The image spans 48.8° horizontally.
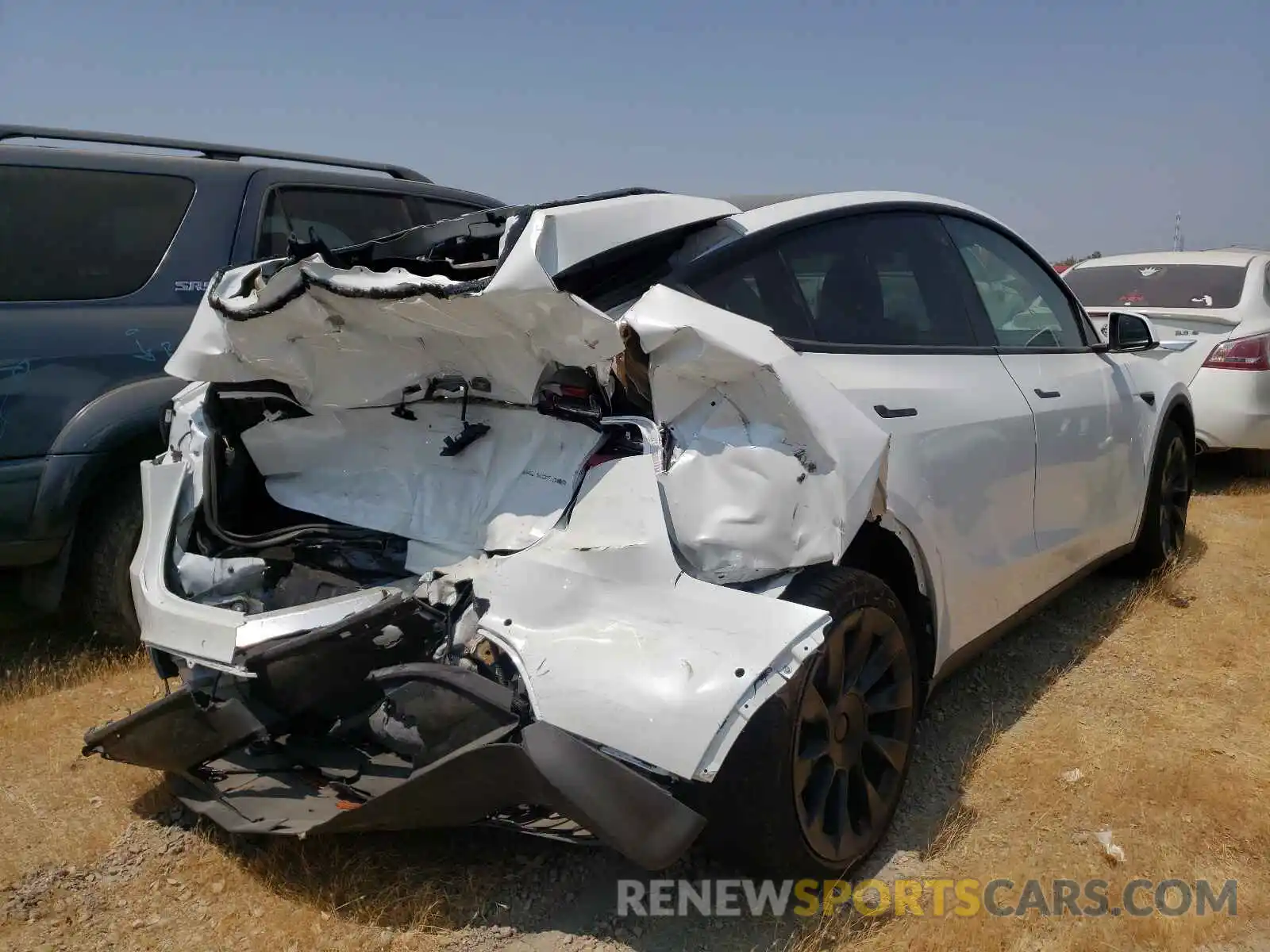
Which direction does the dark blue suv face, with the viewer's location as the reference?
facing away from the viewer and to the right of the viewer
